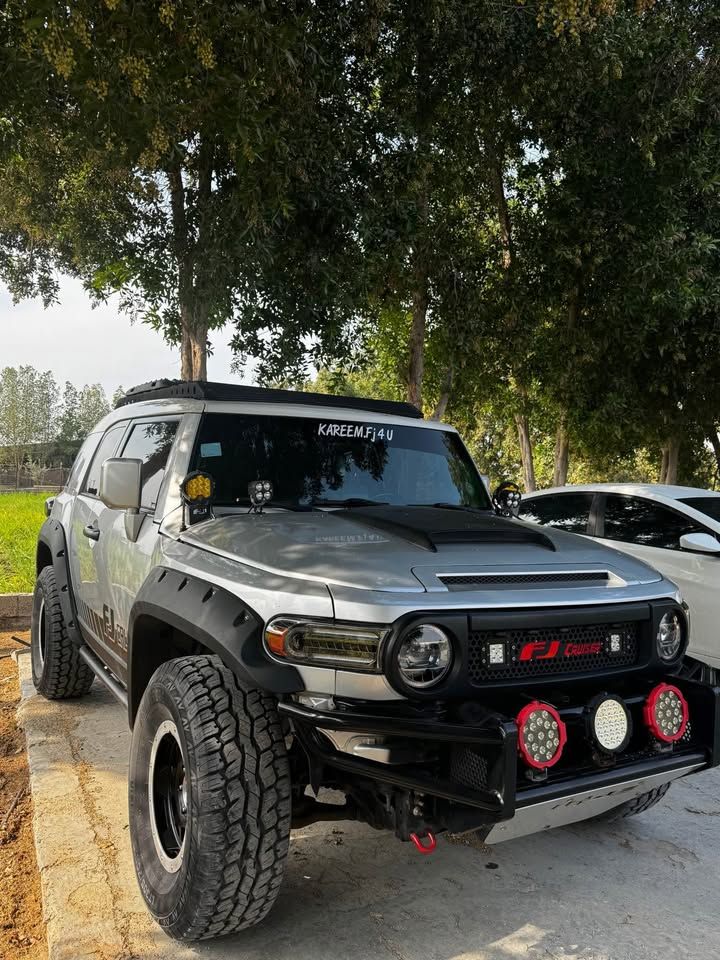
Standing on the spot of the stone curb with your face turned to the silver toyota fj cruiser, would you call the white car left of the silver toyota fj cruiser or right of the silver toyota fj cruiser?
left

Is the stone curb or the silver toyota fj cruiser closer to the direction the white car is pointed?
the silver toyota fj cruiser

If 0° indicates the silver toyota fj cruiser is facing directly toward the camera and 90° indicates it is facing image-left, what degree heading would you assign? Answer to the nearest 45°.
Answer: approximately 315°

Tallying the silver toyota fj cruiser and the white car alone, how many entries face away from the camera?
0

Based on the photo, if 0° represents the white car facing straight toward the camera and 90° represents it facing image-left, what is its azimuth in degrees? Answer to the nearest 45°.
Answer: approximately 315°

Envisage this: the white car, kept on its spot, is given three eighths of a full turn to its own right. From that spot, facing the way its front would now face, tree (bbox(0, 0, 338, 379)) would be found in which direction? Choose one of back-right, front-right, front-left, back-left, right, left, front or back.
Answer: front

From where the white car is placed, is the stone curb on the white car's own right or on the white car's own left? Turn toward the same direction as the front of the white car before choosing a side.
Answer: on the white car's own right
